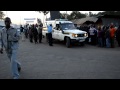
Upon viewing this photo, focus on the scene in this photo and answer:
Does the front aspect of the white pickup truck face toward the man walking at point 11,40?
no

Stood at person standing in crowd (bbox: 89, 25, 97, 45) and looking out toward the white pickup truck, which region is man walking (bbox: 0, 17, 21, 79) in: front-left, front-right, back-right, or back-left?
front-left

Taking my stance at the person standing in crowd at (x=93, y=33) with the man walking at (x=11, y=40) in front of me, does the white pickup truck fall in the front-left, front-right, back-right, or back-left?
front-right
